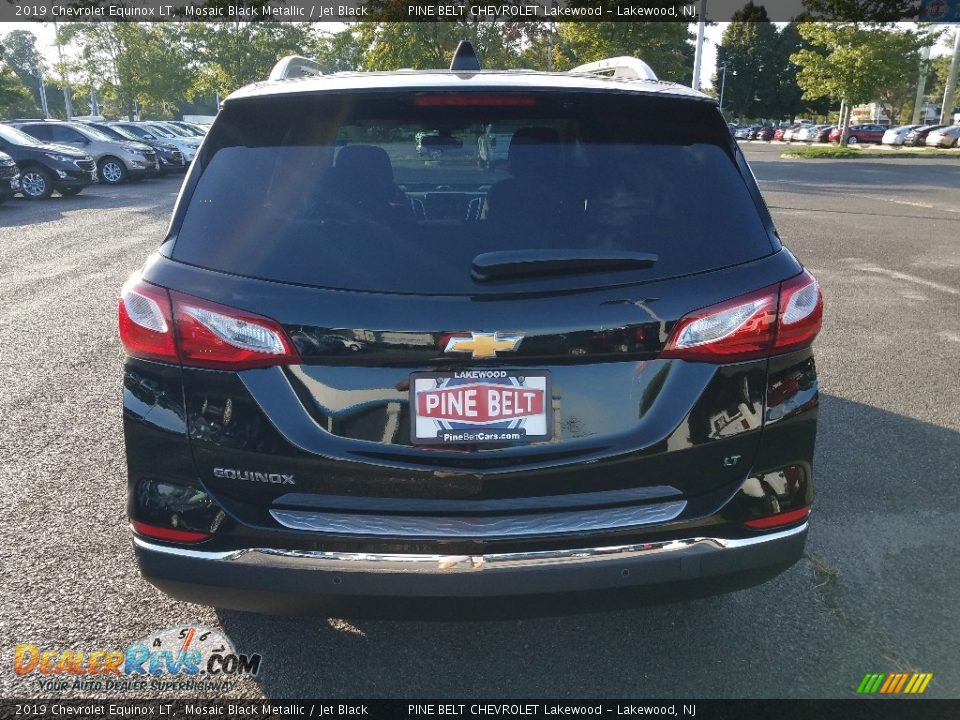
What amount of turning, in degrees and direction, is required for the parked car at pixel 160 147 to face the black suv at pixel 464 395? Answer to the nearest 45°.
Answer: approximately 45° to its right

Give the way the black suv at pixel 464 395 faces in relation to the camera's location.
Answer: facing away from the viewer

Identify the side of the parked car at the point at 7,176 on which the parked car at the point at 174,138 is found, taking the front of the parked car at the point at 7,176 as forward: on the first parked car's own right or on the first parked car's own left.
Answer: on the first parked car's own left

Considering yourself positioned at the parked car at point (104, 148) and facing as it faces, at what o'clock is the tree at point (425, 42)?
The tree is roughly at 9 o'clock from the parked car.

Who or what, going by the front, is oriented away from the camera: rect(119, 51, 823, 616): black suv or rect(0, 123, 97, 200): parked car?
the black suv

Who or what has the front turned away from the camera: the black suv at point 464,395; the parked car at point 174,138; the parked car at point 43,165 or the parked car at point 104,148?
the black suv

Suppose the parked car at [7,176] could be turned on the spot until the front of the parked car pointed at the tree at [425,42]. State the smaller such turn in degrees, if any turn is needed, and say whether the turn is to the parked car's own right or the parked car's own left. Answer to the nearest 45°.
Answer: approximately 90° to the parked car's own left

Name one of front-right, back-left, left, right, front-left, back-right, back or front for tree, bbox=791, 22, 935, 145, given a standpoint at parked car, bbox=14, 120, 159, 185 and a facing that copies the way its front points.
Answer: front-left

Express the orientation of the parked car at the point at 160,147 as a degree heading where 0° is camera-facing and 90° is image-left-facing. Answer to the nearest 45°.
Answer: approximately 315°

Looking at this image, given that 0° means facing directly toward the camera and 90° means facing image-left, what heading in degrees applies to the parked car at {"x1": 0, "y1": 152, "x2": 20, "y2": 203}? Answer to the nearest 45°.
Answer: approximately 315°

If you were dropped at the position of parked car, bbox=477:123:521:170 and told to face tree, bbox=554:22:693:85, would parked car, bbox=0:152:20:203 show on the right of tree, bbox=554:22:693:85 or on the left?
left

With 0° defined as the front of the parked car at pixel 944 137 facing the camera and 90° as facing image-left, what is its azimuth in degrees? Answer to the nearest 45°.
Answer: approximately 45°

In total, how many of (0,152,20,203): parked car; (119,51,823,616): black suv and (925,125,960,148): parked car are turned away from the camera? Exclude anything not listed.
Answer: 1
